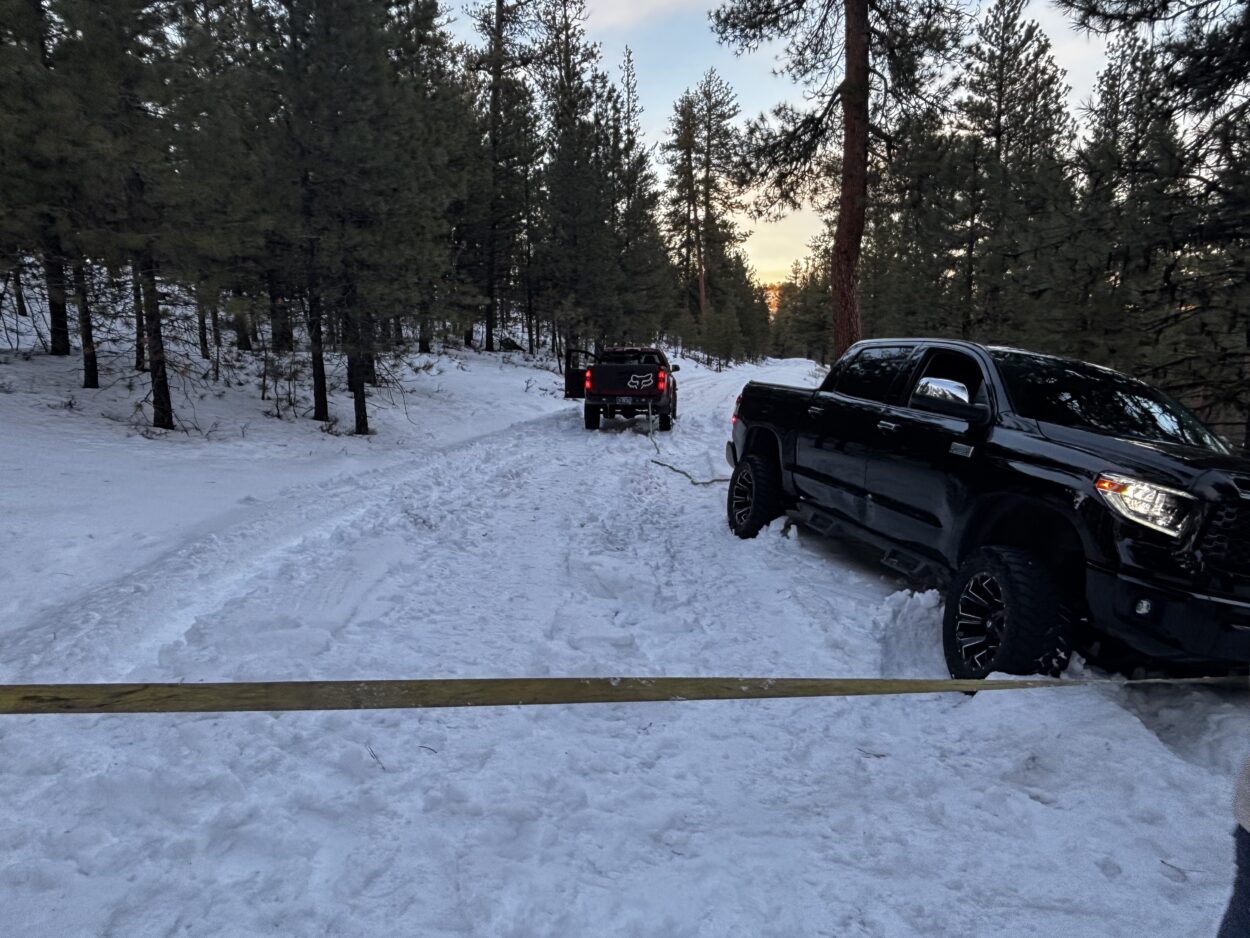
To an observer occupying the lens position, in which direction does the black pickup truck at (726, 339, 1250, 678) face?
facing the viewer and to the right of the viewer

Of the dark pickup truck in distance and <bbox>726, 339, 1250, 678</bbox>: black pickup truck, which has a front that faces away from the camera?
the dark pickup truck in distance

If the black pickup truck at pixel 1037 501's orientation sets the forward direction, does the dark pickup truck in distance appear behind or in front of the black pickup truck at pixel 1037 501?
behind

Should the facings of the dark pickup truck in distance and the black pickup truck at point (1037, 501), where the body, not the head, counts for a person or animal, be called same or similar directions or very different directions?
very different directions

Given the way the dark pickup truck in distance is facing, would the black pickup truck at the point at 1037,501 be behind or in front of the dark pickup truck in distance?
behind

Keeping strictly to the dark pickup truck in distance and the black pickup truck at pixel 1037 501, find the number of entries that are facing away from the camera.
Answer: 1

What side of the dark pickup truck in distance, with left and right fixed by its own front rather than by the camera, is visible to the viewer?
back
